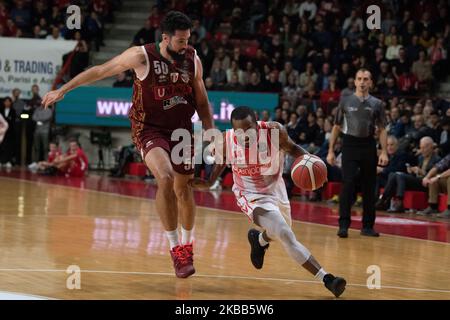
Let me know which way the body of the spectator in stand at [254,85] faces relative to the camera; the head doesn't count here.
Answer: toward the camera

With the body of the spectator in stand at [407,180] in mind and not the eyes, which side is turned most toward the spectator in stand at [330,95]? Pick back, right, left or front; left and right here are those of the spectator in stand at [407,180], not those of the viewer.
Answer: right

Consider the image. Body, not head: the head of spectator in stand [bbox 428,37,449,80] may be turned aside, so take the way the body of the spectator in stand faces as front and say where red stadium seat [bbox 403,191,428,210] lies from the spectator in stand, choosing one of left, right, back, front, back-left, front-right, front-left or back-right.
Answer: front-left

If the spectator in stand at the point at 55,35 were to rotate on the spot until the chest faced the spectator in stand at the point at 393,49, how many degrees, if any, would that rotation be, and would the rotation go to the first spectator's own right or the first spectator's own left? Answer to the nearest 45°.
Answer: approximately 45° to the first spectator's own left

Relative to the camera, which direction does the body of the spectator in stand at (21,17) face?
toward the camera

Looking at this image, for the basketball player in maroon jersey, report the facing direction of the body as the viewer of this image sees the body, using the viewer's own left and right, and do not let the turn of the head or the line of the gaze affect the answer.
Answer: facing the viewer and to the right of the viewer

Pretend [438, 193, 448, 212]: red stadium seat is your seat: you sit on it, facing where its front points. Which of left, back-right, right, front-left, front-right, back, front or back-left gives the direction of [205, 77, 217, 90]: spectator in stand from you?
right

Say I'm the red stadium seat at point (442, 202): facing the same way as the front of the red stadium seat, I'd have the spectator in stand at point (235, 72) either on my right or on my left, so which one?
on my right

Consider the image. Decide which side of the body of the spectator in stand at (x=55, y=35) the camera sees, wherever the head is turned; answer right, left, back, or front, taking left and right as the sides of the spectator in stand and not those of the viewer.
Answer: front
